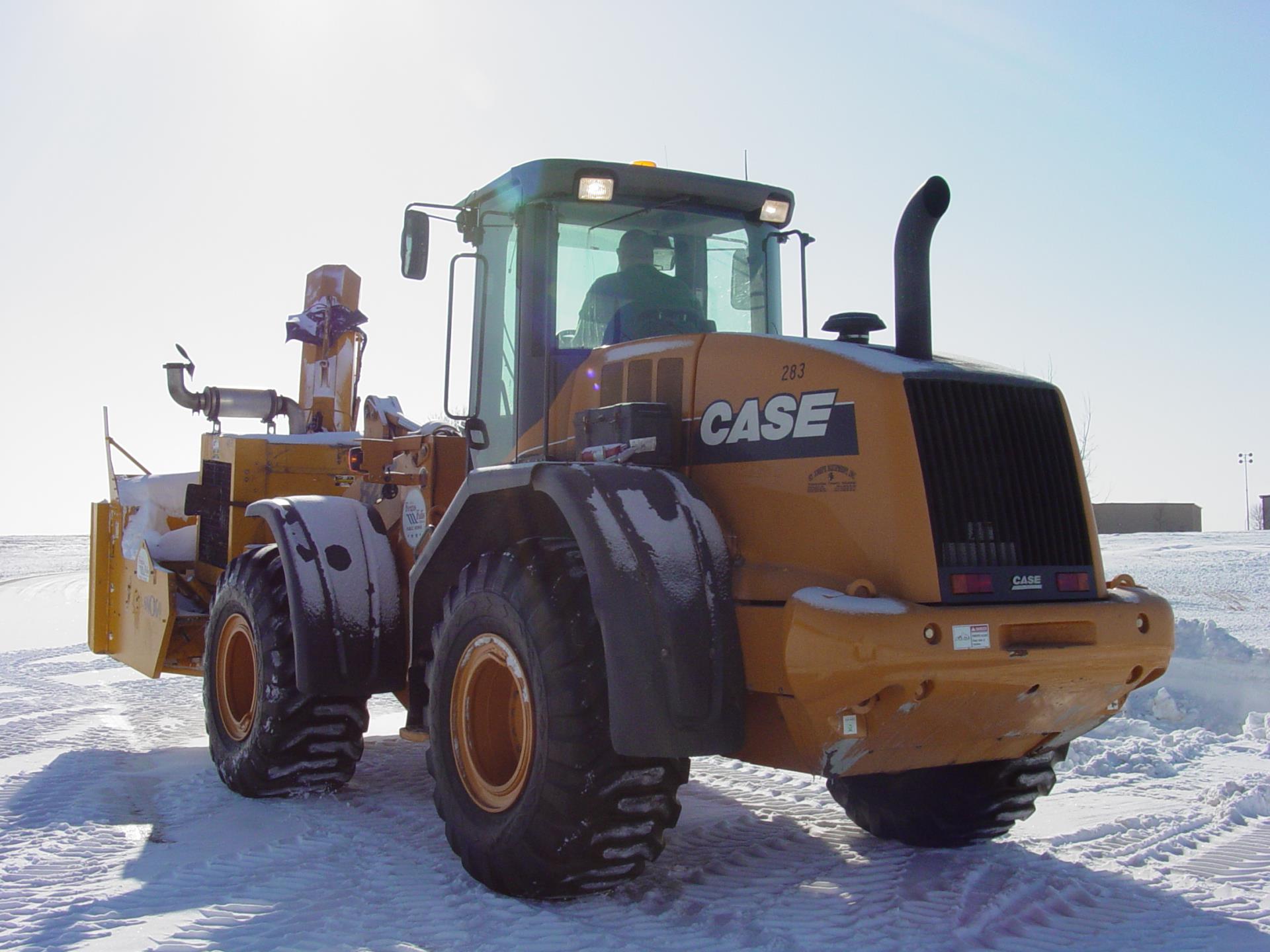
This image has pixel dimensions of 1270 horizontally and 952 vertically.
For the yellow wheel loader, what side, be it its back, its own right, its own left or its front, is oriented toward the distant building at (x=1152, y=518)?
right

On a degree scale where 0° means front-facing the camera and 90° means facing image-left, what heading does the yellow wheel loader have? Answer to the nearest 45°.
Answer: approximately 135°
